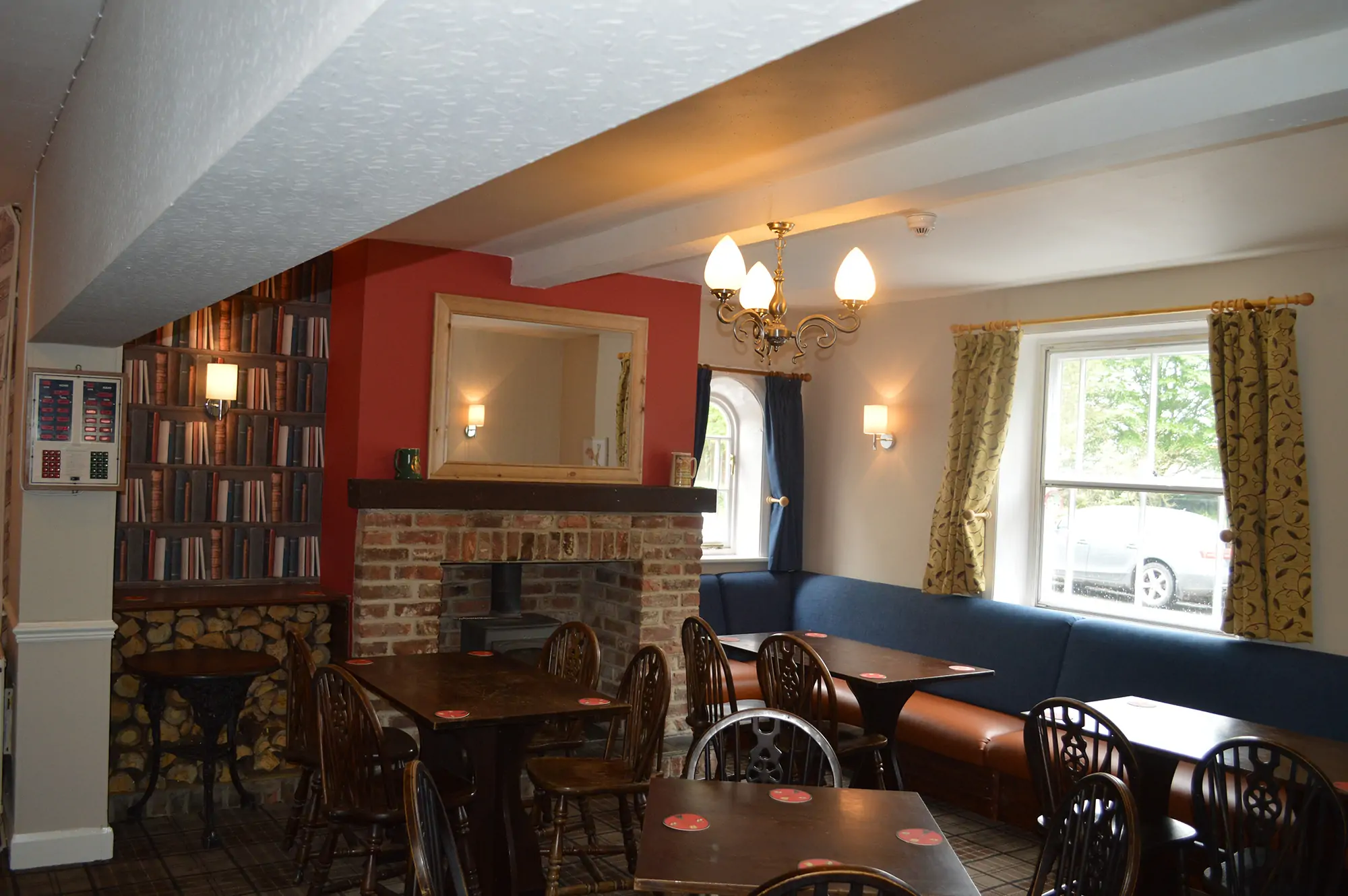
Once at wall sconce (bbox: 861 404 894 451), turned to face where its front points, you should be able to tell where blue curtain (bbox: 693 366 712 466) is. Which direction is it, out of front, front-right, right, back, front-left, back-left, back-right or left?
front-right

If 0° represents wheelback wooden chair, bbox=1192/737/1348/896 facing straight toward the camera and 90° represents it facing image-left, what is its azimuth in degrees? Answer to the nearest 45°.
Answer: approximately 225°

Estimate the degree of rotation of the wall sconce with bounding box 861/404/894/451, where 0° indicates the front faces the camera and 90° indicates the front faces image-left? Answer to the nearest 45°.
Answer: approximately 45°

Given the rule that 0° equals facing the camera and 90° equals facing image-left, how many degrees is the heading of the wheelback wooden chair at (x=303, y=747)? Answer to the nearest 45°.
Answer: approximately 270°

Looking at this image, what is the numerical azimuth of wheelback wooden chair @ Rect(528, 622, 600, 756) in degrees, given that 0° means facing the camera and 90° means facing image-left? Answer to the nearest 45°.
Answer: approximately 45°

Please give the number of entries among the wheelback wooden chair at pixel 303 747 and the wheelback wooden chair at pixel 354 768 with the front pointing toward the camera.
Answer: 0

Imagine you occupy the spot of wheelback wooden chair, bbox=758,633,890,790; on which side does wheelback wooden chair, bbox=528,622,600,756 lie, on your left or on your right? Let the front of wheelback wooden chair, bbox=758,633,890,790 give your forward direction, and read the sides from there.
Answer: on your left

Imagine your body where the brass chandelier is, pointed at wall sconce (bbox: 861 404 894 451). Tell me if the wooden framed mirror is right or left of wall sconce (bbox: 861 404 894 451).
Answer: left

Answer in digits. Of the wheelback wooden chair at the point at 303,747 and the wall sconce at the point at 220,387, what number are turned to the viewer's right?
1
